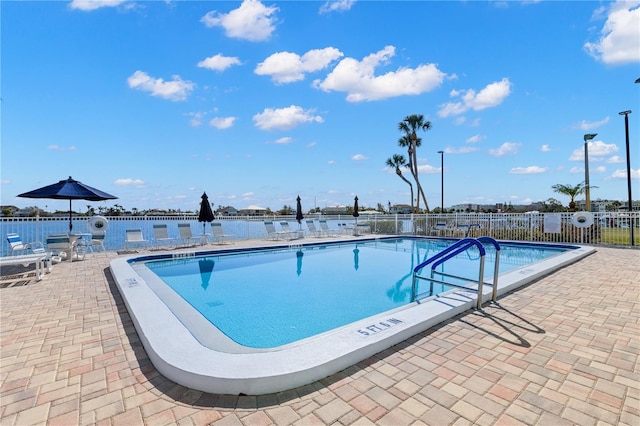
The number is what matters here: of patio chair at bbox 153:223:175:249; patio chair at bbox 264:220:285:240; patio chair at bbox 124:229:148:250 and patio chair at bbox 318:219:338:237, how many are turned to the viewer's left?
0

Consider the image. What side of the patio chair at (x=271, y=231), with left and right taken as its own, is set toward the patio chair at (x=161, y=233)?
right

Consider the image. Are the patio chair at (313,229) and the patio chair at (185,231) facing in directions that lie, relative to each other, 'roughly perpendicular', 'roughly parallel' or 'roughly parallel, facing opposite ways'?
roughly parallel

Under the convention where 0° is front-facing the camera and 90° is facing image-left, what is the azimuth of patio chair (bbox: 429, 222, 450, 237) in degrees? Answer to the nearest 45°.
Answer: approximately 45°

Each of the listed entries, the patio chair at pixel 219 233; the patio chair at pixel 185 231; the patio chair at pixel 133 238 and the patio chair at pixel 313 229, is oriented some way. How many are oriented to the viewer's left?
0

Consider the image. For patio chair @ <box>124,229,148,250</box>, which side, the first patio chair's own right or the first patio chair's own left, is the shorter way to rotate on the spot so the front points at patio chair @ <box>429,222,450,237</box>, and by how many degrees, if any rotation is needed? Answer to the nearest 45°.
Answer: approximately 45° to the first patio chair's own left

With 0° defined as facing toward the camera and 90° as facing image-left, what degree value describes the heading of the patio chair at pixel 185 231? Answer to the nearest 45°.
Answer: approximately 315°

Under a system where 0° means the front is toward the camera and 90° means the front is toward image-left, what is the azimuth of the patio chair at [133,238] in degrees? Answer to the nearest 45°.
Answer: approximately 315°

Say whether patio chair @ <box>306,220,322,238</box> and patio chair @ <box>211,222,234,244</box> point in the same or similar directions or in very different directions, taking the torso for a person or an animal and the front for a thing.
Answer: same or similar directions

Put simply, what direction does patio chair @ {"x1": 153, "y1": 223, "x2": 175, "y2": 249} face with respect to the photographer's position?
facing the viewer and to the right of the viewer

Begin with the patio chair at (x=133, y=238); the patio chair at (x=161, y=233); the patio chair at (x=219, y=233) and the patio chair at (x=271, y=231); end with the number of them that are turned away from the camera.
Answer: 0

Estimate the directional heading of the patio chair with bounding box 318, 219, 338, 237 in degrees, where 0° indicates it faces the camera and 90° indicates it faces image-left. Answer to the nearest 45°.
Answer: approximately 315°
